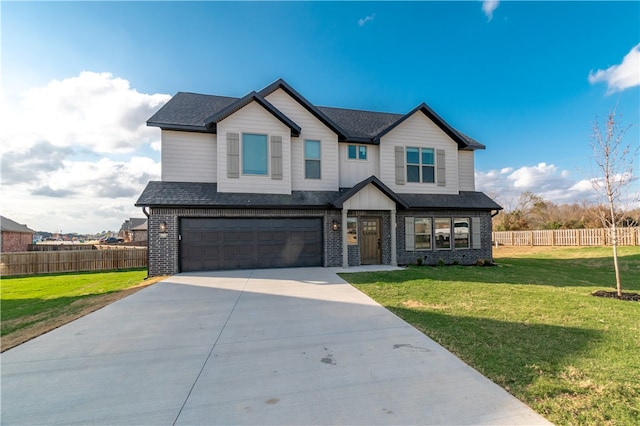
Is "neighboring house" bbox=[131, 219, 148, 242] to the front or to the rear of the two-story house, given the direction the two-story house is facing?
to the rear

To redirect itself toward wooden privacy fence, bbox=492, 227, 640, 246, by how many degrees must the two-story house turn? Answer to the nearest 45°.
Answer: approximately 135° to its left

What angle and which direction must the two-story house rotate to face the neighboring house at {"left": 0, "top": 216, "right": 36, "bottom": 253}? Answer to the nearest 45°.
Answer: approximately 135° to its right

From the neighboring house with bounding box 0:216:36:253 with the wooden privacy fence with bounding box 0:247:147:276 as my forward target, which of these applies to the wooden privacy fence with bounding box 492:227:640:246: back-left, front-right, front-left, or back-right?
front-left

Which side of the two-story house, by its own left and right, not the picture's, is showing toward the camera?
front

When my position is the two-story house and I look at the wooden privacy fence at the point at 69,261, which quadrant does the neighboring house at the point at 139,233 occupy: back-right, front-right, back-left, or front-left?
front-right

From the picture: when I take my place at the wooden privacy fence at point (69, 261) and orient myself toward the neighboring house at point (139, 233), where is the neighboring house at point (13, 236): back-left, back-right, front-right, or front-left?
front-left

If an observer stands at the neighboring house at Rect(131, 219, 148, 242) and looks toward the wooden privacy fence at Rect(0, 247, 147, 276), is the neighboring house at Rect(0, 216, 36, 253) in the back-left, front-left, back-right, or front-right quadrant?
front-right

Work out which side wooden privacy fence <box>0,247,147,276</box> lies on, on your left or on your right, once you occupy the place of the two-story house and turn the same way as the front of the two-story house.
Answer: on your right
